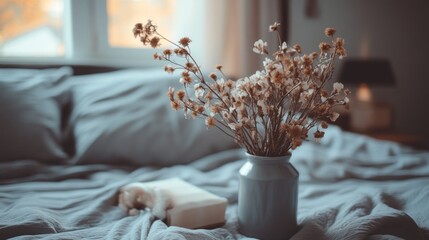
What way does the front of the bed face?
toward the camera

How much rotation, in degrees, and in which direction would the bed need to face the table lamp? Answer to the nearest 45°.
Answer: approximately 135° to its left

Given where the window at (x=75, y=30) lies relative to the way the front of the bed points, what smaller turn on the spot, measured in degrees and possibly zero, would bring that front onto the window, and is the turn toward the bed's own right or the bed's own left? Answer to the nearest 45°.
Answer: approximately 135° to the bed's own right

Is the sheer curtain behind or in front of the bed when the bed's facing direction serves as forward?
behind

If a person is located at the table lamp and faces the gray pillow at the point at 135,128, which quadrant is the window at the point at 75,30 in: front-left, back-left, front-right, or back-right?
front-right

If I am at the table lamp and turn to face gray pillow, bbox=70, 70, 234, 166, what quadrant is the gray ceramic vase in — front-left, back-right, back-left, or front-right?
front-left
